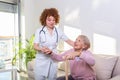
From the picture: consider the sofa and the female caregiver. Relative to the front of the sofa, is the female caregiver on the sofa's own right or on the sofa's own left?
on the sofa's own right

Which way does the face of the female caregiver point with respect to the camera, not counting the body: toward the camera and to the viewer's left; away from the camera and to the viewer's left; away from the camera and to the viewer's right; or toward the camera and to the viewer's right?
toward the camera and to the viewer's right

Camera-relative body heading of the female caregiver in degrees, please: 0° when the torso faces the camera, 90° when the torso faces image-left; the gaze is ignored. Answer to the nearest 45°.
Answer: approximately 315°

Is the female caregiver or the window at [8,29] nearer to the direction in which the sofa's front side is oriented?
the female caregiver

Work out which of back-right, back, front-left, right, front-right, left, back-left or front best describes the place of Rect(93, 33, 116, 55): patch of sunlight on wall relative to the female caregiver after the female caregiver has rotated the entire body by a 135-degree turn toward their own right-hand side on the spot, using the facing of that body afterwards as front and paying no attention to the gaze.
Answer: back-right

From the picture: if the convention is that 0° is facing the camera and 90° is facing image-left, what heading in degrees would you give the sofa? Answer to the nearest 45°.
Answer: approximately 0°

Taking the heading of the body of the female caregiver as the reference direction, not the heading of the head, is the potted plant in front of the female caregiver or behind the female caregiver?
behind
